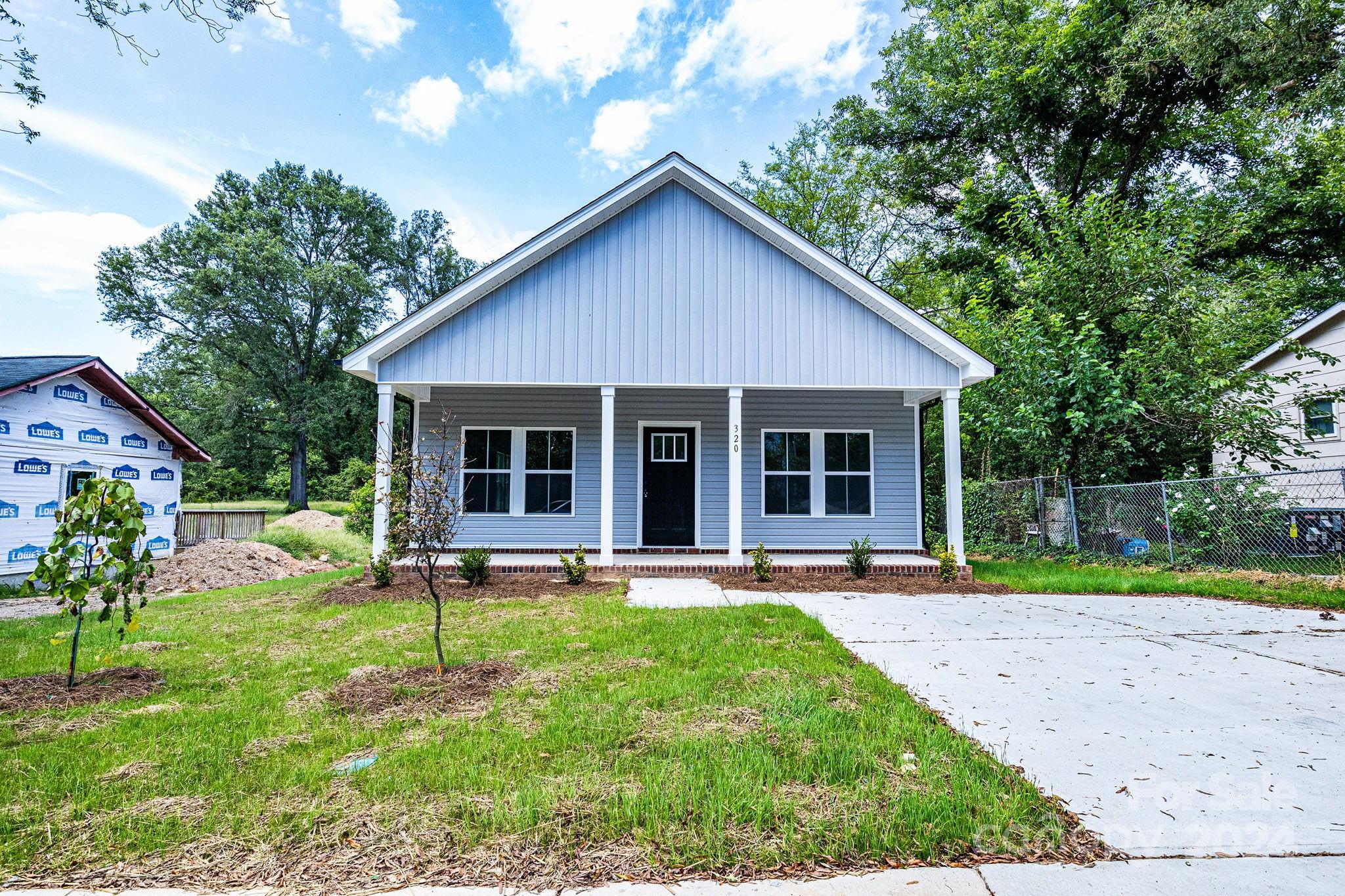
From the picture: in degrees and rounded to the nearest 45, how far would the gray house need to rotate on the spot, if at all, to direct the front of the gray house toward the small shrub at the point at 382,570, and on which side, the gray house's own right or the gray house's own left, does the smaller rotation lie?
approximately 90° to the gray house's own right

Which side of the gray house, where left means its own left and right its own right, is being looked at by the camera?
front

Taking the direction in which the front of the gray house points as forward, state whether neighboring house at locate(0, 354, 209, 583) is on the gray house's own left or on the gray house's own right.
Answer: on the gray house's own right

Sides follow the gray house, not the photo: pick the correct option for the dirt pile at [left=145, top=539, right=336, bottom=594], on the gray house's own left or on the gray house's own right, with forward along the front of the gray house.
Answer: on the gray house's own right

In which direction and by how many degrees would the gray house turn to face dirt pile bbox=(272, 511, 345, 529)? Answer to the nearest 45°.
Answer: approximately 135° to its right

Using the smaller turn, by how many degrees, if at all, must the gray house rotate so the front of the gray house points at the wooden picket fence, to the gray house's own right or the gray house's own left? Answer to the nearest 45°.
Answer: approximately 135° to the gray house's own right

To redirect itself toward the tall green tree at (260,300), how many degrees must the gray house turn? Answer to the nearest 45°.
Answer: approximately 135° to its right
